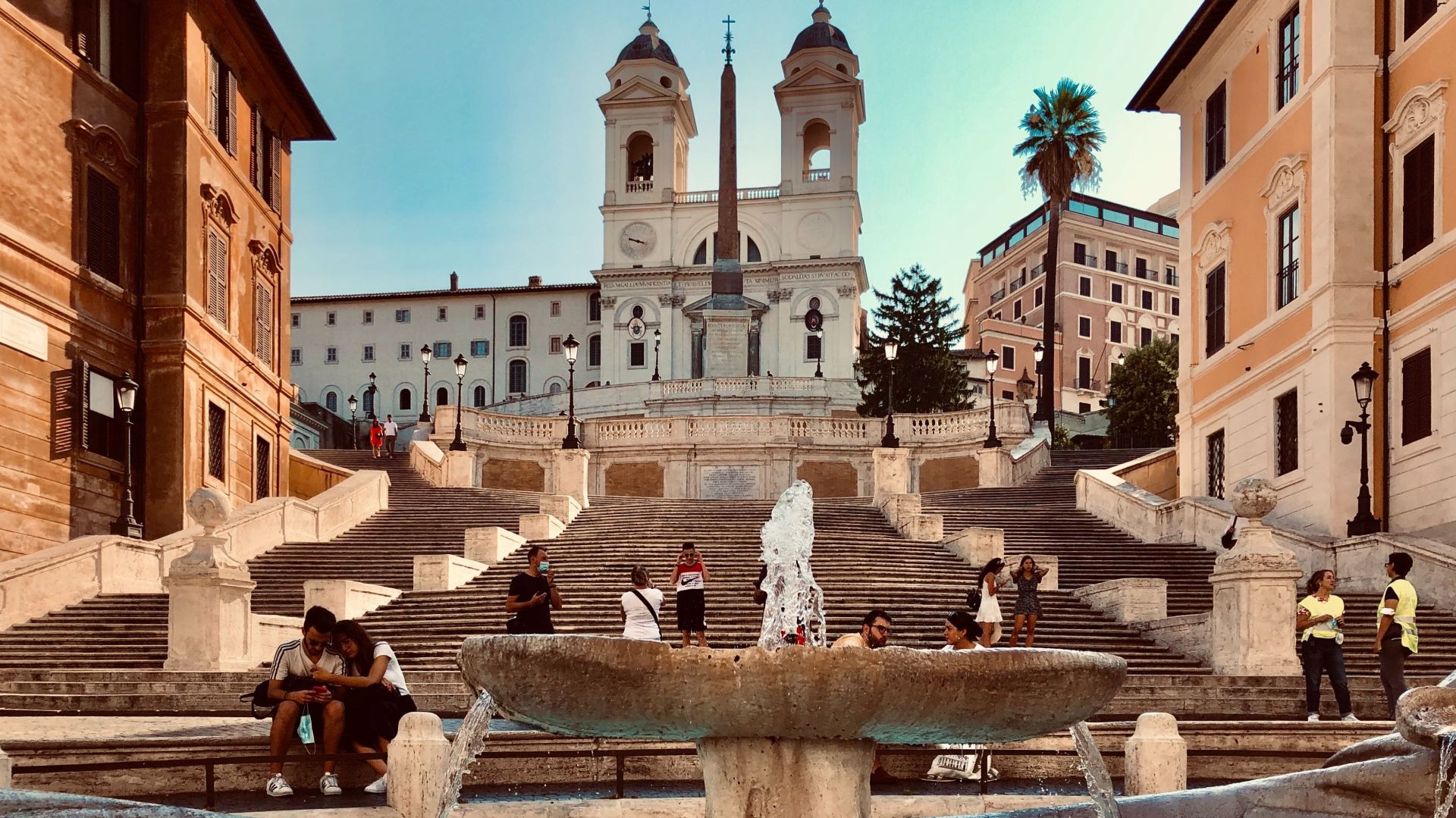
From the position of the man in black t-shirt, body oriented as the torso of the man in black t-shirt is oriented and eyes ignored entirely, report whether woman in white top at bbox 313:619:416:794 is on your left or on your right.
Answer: on your right

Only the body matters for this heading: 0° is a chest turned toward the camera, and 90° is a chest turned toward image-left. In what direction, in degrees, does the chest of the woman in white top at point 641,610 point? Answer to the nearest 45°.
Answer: approximately 180°

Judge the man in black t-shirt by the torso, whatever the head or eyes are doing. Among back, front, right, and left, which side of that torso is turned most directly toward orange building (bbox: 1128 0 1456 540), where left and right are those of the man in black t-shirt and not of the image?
left

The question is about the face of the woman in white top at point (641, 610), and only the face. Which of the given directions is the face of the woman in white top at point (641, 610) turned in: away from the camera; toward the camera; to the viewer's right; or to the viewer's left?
away from the camera

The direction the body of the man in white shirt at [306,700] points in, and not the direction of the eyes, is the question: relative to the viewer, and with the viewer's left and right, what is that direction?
facing the viewer

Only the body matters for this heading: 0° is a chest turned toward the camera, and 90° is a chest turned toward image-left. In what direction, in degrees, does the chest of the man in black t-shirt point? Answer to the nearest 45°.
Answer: approximately 315°
